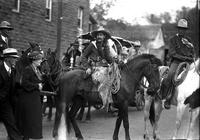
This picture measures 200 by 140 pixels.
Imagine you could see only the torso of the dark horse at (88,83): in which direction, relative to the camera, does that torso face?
to the viewer's right

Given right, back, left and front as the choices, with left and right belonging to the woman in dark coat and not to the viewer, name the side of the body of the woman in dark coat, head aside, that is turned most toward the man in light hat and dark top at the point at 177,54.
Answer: front

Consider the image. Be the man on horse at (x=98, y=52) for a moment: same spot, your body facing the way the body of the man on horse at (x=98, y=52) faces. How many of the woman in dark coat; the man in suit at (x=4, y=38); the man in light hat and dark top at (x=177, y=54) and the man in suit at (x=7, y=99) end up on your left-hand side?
1

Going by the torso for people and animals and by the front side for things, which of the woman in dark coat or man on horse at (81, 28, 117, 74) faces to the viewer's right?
the woman in dark coat

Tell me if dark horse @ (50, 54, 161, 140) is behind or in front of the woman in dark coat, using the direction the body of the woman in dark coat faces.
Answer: in front

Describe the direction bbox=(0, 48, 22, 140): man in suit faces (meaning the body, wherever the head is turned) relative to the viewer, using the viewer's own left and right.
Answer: facing the viewer and to the right of the viewer

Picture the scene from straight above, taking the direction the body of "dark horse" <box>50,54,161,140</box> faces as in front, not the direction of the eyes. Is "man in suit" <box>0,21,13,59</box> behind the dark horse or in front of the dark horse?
behind

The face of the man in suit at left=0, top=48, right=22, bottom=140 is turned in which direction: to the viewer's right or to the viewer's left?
to the viewer's right

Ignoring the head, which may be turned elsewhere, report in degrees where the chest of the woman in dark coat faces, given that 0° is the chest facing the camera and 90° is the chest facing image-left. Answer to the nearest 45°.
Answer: approximately 270°

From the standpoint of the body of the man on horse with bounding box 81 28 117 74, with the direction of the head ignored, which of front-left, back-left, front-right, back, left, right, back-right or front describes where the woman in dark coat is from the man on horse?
front-right
